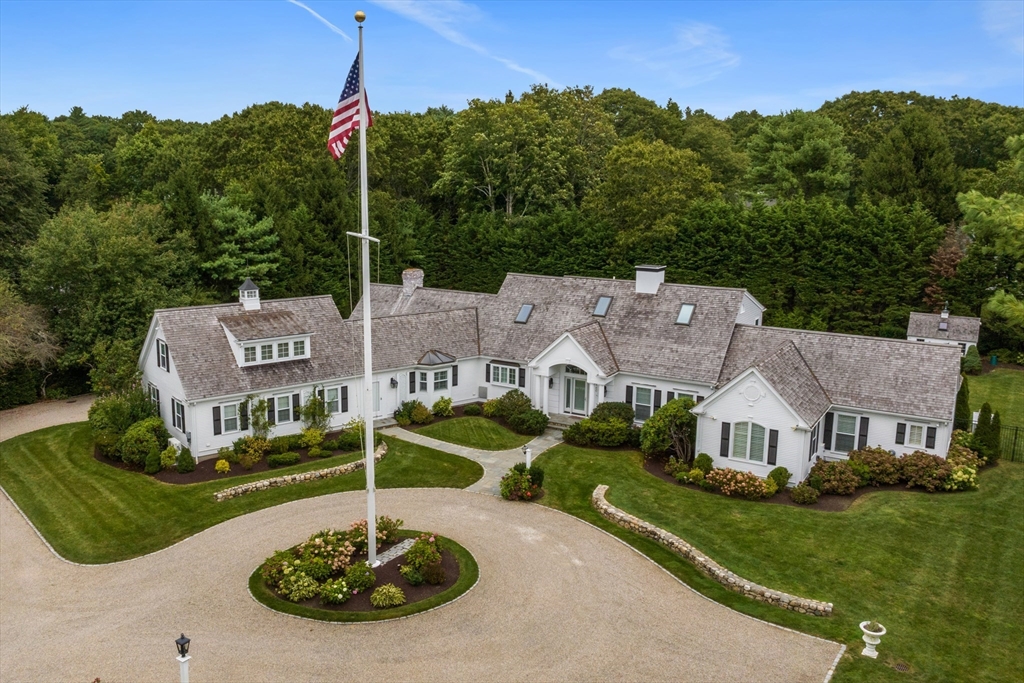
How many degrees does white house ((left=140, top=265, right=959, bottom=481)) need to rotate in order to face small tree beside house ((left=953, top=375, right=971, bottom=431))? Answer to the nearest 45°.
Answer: approximately 135° to its left

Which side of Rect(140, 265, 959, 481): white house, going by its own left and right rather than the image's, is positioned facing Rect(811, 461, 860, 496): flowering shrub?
left

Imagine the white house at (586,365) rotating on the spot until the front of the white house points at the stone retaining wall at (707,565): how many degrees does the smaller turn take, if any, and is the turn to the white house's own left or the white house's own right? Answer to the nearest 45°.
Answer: approximately 45° to the white house's own left

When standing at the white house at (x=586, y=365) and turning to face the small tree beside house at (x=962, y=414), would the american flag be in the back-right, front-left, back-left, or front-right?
back-right

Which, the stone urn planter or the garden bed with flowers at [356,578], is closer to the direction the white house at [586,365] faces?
the garden bed with flowers

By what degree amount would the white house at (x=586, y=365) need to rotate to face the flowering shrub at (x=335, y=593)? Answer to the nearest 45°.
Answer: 0° — it already faces it

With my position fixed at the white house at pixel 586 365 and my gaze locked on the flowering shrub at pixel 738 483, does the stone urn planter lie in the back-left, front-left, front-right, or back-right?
front-right

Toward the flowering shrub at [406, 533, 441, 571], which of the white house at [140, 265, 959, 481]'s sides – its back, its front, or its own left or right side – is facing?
front

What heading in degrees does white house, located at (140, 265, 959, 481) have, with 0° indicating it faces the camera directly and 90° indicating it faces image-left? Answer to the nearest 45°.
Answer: approximately 45°

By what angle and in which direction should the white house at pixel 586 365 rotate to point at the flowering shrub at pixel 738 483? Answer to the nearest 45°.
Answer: approximately 90° to its left

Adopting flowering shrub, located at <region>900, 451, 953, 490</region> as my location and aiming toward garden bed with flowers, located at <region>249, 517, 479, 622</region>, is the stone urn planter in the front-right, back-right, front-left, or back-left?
front-left

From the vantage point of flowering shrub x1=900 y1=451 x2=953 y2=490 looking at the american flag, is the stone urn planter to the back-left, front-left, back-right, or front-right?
front-left

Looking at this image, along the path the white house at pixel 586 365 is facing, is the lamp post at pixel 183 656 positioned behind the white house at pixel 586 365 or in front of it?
in front
